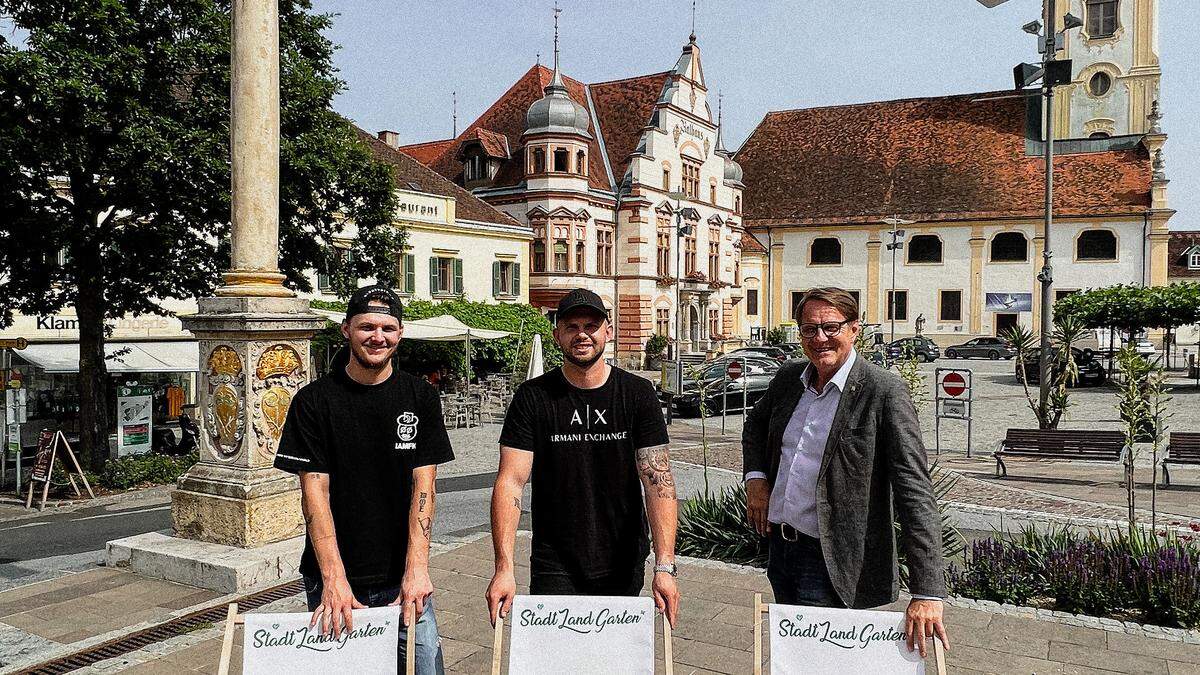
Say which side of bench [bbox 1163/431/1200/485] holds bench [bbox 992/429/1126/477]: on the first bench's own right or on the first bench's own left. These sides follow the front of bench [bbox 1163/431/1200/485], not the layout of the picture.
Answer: on the first bench's own right

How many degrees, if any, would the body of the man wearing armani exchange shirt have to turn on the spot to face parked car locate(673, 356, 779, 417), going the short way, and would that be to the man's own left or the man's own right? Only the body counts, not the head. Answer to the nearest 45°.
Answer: approximately 180°

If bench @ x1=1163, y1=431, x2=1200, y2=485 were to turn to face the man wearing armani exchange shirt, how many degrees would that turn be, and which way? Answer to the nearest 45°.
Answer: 0° — it already faces them

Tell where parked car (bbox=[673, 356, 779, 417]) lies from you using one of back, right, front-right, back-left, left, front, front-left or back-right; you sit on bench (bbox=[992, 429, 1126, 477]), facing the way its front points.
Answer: back-right

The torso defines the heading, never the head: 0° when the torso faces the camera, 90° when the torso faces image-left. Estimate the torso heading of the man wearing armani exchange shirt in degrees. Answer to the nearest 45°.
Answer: approximately 0°
